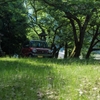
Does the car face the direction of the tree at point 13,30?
no
